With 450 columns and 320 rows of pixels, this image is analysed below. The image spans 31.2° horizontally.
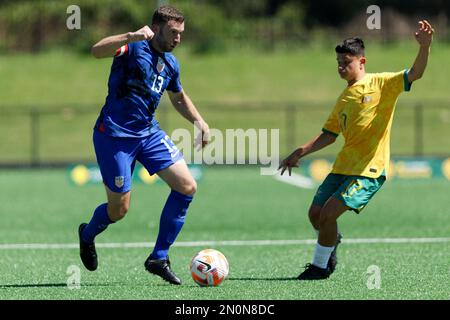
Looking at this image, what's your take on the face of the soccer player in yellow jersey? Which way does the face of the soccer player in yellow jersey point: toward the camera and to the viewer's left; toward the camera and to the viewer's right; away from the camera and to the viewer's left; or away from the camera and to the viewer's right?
toward the camera and to the viewer's left

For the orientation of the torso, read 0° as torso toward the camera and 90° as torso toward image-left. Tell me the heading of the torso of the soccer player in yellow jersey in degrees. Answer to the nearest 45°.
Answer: approximately 45°

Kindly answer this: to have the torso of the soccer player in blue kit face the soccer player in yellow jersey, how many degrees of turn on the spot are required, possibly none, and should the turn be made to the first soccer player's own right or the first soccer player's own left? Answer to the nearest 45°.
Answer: approximately 45° to the first soccer player's own left

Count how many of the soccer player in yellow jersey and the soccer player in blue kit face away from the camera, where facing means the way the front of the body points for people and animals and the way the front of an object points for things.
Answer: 0

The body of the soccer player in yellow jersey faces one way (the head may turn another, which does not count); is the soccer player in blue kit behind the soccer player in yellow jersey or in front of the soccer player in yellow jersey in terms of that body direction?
in front

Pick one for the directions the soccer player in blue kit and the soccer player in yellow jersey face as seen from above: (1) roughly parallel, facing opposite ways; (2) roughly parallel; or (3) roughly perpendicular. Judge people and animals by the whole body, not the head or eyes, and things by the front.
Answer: roughly perpendicular
